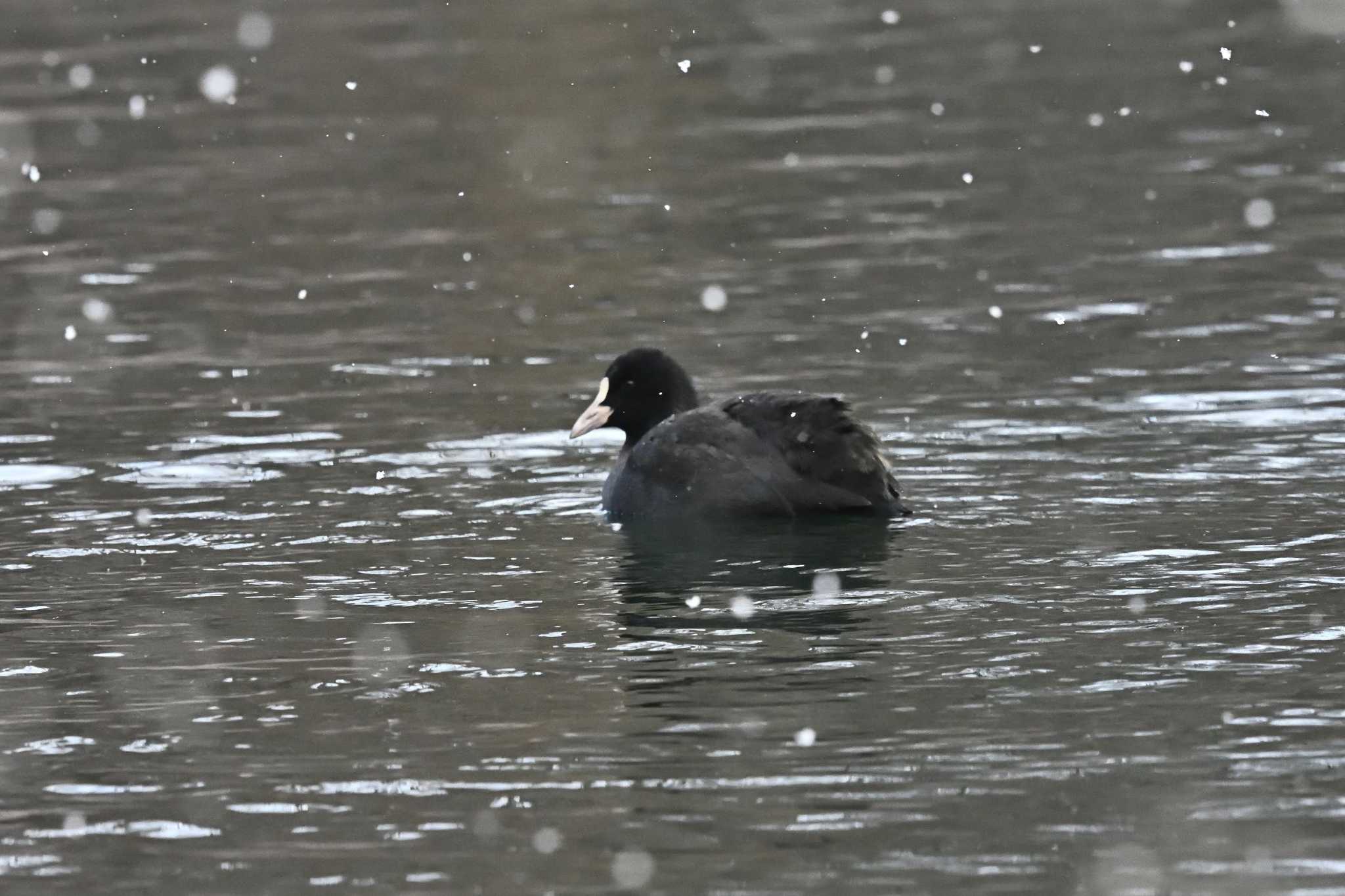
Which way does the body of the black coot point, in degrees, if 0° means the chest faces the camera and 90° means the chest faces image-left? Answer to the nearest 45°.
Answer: approximately 90°
